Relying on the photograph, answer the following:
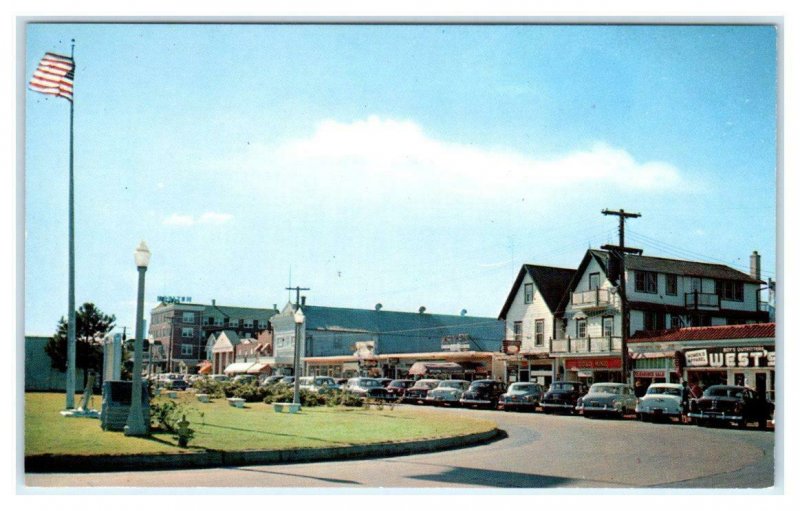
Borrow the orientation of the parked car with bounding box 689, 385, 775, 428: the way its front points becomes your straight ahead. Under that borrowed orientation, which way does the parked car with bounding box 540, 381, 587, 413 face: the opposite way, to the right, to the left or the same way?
the same way

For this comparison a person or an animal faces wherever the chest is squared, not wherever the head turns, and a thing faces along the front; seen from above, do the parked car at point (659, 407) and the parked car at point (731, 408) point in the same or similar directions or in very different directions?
same or similar directions

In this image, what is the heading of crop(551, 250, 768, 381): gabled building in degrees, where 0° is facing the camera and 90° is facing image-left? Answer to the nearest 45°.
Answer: approximately 45°

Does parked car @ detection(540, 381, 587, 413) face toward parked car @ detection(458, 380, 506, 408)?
no

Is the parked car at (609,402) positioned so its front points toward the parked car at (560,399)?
no

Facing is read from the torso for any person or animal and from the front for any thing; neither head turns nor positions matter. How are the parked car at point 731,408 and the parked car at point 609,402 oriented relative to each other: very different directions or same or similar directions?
same or similar directions

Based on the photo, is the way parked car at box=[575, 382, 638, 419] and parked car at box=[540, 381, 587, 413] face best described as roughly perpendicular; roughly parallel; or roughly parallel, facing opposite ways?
roughly parallel
